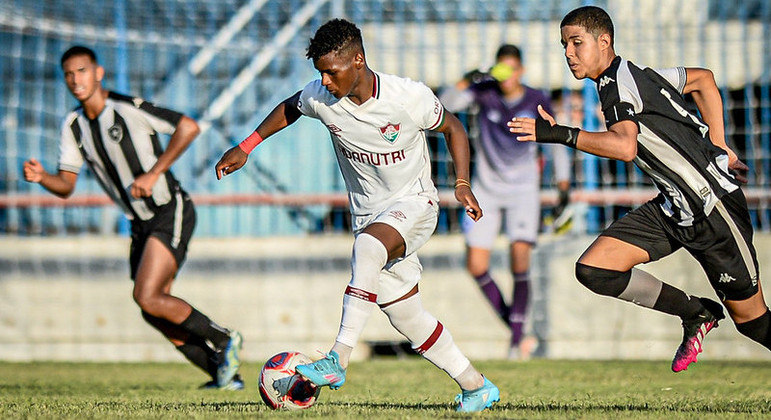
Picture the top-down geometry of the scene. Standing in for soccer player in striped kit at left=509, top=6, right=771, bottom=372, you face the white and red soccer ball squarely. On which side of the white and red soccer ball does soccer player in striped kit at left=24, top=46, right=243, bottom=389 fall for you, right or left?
right

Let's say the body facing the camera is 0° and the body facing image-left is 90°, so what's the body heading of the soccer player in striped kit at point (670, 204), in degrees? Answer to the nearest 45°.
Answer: approximately 90°

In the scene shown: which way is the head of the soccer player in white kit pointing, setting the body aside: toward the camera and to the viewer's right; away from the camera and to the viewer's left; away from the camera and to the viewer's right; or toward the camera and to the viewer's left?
toward the camera and to the viewer's left

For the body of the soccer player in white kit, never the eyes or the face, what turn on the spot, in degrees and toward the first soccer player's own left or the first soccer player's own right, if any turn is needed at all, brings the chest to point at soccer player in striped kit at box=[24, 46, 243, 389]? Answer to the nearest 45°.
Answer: approximately 90° to the first soccer player's own right

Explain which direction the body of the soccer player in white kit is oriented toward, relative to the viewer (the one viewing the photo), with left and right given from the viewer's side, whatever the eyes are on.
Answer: facing the viewer and to the left of the viewer

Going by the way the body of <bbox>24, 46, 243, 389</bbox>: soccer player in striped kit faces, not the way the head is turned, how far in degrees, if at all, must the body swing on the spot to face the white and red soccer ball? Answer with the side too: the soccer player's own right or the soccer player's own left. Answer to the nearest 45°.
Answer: approximately 45° to the soccer player's own left

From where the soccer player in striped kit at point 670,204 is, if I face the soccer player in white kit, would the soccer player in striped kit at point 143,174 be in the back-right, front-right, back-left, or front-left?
front-right

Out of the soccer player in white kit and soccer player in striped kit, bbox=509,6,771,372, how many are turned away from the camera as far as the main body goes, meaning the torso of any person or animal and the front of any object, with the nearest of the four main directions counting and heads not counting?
0
